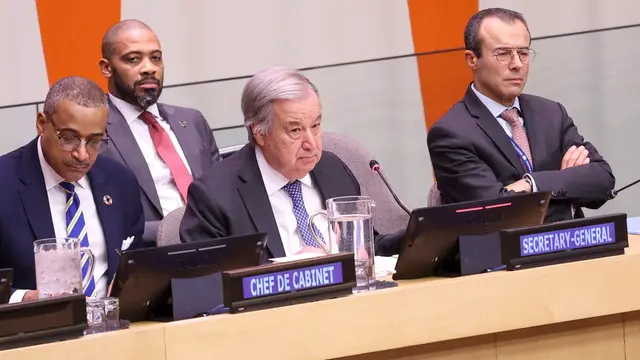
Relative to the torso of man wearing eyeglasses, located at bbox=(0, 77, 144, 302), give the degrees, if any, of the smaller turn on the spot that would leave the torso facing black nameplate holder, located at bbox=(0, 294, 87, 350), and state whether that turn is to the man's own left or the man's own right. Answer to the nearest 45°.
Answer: approximately 45° to the man's own right

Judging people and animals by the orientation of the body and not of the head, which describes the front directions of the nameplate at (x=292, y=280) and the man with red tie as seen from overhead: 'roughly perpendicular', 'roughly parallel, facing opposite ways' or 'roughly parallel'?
roughly parallel

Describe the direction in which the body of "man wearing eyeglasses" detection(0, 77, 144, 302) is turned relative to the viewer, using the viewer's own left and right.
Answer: facing the viewer and to the right of the viewer

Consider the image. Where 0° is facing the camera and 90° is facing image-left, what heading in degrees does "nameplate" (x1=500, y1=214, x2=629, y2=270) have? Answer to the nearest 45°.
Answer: approximately 315°

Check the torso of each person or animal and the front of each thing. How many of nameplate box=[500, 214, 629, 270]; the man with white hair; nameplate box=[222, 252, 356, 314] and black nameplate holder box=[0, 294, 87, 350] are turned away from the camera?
0

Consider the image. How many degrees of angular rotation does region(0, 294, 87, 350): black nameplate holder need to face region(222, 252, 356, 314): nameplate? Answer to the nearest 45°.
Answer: approximately 45° to its left

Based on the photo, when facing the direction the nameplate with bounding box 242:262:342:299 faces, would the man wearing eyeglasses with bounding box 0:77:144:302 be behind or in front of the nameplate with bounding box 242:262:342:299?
behind

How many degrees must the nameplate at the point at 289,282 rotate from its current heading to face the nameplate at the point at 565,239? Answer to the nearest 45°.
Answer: approximately 45° to its left

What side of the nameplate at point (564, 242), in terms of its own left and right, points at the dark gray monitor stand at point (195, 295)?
right

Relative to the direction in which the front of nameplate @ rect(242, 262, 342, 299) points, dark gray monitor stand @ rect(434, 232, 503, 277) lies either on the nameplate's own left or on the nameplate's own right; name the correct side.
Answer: on the nameplate's own left
